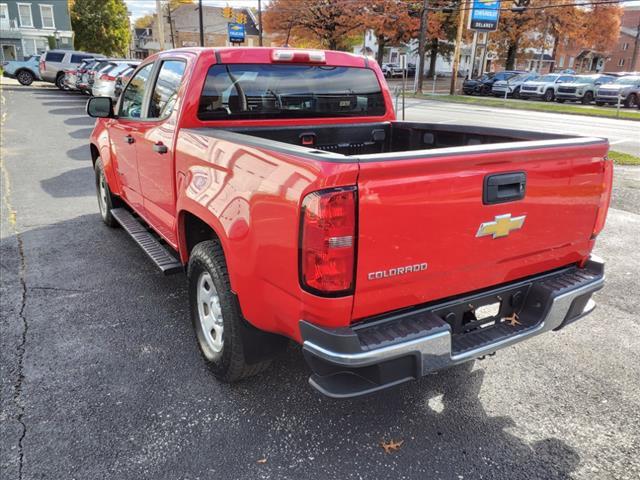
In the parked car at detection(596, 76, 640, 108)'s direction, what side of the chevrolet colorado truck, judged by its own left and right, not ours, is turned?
right

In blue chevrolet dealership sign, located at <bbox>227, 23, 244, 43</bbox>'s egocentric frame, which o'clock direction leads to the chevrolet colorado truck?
The chevrolet colorado truck is roughly at 12 o'clock from the blue chevrolet dealership sign.

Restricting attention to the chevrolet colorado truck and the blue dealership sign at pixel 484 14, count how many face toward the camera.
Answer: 1

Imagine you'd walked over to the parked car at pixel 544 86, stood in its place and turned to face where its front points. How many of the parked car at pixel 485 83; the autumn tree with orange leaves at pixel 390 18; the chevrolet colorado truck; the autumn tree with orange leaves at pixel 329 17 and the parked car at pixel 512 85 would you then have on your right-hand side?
4

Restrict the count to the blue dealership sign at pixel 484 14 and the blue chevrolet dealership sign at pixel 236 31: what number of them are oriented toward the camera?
2

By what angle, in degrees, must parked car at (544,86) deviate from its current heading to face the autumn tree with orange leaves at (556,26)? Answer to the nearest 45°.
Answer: approximately 135° to its right

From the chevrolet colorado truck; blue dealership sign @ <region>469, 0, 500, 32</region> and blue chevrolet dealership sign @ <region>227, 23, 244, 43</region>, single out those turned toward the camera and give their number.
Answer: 2

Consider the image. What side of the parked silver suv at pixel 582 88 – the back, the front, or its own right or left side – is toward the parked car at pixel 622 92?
left

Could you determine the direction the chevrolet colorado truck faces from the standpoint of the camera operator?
facing away from the viewer and to the left of the viewer
